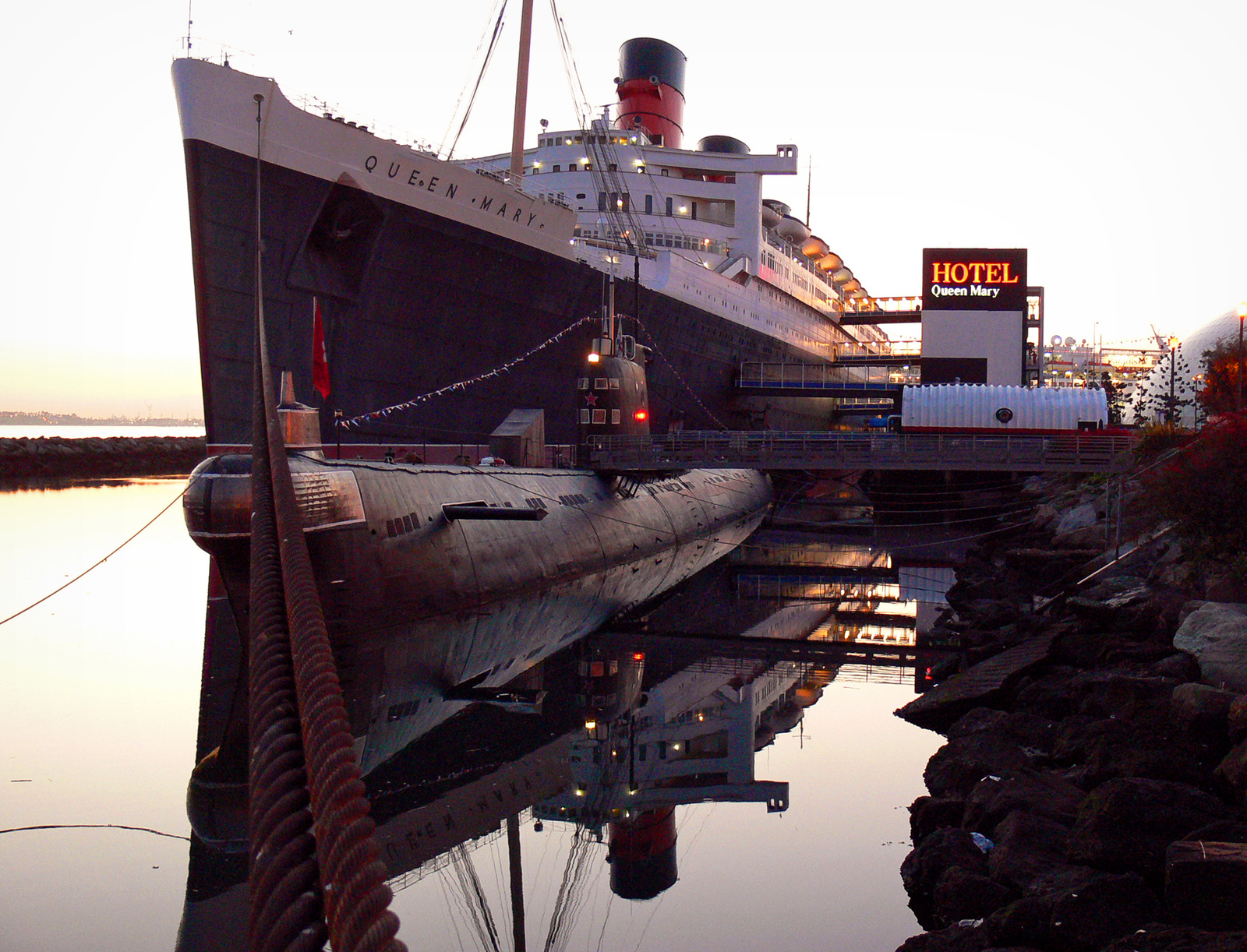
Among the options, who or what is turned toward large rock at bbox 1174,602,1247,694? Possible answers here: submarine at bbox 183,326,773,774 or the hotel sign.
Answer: the hotel sign

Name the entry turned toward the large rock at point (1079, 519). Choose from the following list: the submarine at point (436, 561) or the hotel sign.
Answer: the hotel sign

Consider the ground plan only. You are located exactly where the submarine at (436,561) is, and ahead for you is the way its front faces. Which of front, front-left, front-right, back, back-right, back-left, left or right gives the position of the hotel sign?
back

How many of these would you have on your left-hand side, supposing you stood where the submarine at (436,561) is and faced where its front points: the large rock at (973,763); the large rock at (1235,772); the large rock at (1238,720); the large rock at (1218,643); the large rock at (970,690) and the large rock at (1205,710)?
6

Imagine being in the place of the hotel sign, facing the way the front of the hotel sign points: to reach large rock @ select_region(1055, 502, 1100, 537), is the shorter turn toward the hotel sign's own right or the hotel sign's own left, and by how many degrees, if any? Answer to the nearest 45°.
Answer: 0° — it already faces it

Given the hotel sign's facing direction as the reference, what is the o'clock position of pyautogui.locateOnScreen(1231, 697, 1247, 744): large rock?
The large rock is roughly at 12 o'clock from the hotel sign.

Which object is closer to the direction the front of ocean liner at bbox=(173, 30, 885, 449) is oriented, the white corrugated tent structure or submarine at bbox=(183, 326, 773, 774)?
the submarine

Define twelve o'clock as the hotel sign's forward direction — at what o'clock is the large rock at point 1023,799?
The large rock is roughly at 12 o'clock from the hotel sign.

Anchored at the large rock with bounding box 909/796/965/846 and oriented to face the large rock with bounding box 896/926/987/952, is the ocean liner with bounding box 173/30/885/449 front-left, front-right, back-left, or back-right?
back-right

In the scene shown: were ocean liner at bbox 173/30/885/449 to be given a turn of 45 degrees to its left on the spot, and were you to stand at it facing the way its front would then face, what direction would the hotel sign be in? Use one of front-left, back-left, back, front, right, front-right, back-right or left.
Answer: back-left

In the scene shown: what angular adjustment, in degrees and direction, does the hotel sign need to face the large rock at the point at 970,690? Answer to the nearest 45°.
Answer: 0° — it already faces it

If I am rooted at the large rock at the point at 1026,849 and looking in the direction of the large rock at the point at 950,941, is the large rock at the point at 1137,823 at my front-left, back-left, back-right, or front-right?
back-left

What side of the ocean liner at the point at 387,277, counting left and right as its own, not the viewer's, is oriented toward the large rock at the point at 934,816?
left

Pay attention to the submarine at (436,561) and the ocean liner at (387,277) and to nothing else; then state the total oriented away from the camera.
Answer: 0

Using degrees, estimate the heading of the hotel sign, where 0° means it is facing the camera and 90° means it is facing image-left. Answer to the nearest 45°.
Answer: approximately 0°
